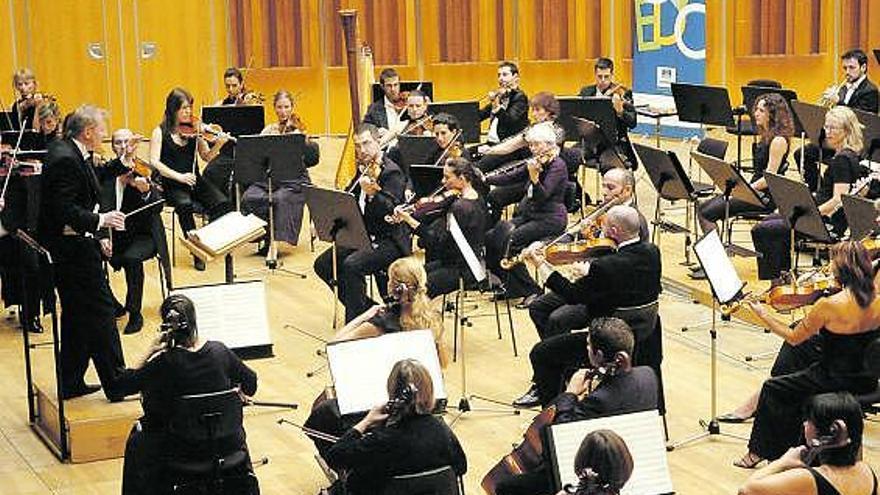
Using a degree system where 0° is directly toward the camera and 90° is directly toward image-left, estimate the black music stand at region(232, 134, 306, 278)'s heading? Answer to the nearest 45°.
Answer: approximately 180°

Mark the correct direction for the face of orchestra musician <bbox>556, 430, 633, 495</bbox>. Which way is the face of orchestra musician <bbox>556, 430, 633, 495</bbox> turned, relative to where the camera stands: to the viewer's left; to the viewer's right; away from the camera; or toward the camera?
away from the camera

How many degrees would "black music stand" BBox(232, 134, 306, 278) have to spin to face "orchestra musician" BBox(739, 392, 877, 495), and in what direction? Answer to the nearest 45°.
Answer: approximately 180°

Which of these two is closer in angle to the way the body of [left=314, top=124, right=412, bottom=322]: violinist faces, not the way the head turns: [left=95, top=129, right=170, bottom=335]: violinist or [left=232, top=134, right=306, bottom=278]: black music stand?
the violinist

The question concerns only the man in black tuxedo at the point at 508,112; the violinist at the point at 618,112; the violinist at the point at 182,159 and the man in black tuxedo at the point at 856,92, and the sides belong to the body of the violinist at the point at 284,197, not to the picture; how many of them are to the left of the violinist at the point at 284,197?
3

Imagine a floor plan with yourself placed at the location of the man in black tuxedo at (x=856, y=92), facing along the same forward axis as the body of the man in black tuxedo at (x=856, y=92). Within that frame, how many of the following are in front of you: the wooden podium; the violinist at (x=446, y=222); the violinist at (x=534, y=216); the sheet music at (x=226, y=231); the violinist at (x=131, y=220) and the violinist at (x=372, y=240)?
6

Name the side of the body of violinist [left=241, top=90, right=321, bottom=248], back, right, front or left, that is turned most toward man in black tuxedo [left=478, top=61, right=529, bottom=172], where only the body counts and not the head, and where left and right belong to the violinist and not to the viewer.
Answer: left

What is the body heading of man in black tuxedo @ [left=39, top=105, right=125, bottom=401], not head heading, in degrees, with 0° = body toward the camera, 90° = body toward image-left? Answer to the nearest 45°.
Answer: approximately 270°

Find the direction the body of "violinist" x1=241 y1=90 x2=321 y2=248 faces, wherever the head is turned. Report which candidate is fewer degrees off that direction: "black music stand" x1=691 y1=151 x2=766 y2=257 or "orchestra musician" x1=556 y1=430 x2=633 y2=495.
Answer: the orchestra musician

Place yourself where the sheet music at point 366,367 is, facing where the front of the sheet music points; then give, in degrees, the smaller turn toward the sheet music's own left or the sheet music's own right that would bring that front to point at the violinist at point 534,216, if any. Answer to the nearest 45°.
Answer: approximately 180°

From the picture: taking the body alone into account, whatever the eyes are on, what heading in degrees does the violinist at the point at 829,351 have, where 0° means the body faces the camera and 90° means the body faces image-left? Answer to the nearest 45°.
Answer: approximately 135°
